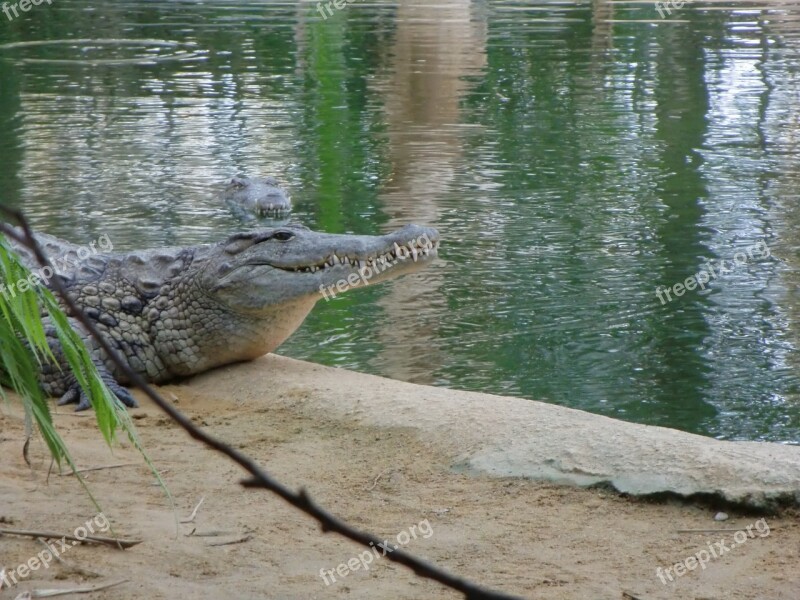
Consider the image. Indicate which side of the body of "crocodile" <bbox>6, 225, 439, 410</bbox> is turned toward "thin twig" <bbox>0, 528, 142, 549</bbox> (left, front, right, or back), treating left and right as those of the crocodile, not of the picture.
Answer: right

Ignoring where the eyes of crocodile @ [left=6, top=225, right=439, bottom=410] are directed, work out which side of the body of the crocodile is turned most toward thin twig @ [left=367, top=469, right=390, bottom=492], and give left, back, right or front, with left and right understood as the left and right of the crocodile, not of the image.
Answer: right

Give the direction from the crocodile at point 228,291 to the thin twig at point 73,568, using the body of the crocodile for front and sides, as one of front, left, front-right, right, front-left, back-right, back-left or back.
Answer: right

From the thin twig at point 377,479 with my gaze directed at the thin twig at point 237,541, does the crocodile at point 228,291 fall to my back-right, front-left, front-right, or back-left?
back-right

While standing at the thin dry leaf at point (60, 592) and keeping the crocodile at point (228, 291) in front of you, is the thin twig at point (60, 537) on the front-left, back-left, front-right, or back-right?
front-left

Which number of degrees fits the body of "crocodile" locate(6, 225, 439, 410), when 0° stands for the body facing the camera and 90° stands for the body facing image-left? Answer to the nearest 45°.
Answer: approximately 270°

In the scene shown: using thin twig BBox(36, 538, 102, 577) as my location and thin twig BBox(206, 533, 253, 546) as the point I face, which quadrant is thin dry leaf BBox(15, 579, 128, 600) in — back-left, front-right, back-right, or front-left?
back-right

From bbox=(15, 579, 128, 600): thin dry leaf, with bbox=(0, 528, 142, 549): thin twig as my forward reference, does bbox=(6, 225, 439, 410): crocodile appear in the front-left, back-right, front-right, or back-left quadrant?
front-right

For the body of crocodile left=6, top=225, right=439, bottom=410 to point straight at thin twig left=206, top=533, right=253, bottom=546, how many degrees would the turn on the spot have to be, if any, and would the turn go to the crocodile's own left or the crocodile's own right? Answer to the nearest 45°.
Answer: approximately 90° to the crocodile's own right

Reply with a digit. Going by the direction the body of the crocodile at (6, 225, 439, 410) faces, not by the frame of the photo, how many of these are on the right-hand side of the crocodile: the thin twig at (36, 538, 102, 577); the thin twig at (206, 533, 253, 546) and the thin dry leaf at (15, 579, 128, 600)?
3
